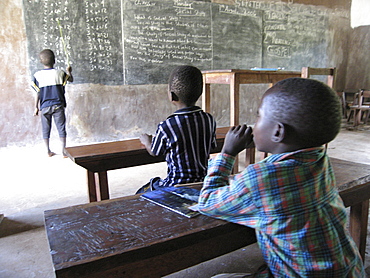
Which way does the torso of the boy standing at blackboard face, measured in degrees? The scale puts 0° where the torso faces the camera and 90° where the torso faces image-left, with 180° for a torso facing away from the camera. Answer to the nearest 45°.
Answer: approximately 180°

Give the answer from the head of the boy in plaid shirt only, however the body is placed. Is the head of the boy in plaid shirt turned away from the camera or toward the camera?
away from the camera

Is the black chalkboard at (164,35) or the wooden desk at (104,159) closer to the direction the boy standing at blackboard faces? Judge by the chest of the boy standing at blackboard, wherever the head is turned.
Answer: the black chalkboard

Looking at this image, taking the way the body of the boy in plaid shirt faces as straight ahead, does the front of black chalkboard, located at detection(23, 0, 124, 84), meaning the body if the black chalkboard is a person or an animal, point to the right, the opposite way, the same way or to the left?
the opposite way

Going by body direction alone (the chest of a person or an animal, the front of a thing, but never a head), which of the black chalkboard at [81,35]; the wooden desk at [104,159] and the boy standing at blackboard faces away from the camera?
the boy standing at blackboard

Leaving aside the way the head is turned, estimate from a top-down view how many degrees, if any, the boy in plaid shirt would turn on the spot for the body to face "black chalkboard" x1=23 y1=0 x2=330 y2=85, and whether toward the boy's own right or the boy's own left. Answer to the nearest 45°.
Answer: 0° — they already face it

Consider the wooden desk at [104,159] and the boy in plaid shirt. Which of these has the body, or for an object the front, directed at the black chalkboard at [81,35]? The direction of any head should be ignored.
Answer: the boy in plaid shirt

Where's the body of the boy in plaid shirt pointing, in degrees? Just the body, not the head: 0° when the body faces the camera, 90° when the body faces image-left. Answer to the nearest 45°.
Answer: approximately 135°
